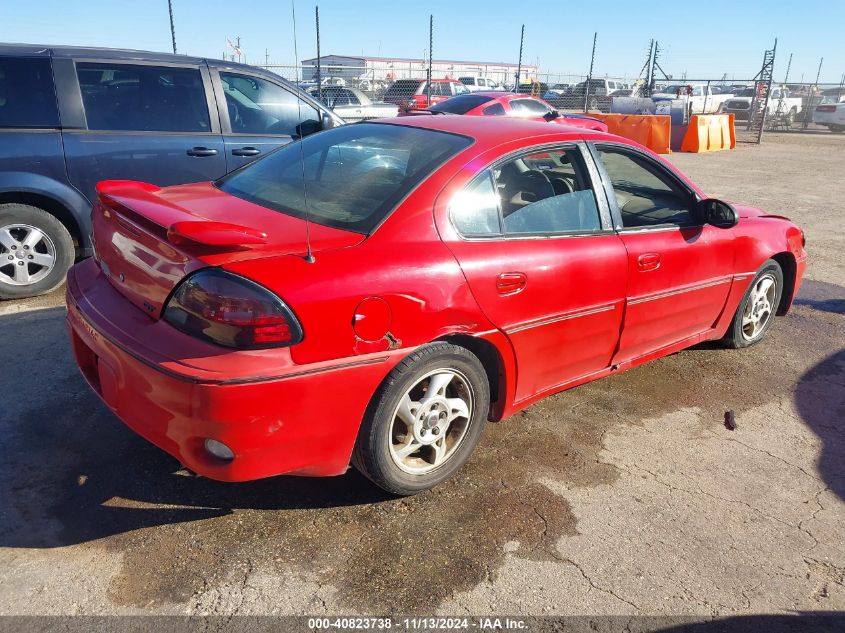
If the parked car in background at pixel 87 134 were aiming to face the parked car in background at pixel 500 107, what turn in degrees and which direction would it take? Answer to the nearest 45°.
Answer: approximately 45° to its left

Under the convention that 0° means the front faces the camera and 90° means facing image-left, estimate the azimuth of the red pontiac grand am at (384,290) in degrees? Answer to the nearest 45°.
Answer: approximately 225°

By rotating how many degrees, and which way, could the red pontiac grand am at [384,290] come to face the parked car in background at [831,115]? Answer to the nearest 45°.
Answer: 0° — it already faces it

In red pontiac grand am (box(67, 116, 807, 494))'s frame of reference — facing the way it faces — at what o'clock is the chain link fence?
The chain link fence is roughly at 11 o'clock from the red pontiac grand am.

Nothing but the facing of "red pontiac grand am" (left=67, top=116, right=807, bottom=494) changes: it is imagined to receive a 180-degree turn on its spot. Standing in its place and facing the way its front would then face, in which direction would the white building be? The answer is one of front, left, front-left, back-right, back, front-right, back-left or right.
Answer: back-right

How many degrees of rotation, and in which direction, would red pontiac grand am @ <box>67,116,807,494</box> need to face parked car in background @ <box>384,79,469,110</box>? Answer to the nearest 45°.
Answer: approximately 45° to its left

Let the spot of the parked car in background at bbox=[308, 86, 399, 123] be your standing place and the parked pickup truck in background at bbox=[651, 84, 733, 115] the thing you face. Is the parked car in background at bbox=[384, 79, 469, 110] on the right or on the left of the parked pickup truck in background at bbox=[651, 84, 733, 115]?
left

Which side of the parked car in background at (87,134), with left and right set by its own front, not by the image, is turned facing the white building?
left

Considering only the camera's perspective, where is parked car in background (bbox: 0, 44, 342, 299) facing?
facing to the right of the viewer

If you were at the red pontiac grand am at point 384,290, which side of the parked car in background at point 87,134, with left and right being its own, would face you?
right
